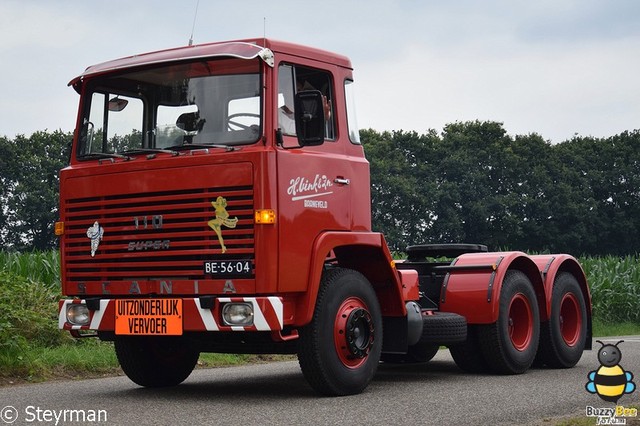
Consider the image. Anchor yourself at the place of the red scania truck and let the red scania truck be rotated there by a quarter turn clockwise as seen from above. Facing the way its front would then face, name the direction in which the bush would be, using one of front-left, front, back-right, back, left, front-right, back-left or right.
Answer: front

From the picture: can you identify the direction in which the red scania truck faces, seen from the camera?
facing the viewer and to the left of the viewer
